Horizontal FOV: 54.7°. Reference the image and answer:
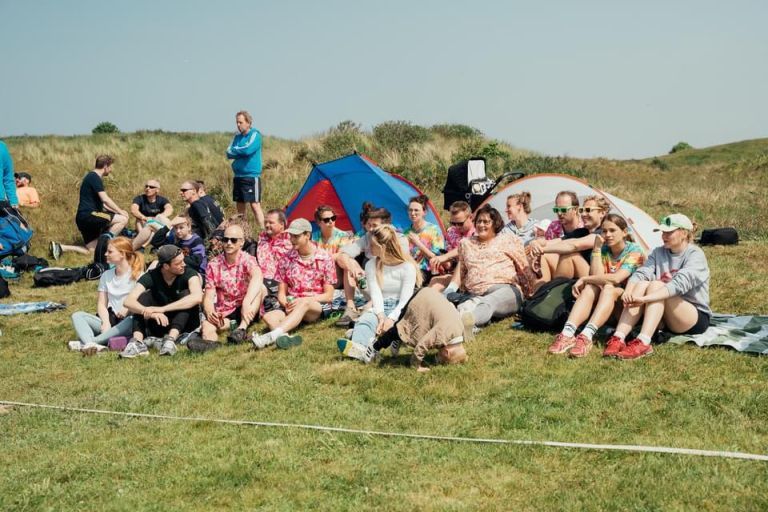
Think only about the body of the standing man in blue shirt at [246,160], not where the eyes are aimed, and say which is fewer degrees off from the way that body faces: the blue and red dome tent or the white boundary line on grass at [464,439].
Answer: the white boundary line on grass

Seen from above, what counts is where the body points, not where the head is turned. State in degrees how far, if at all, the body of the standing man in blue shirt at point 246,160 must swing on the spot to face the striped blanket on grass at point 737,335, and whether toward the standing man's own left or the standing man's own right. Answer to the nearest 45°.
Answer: approximately 90° to the standing man's own left

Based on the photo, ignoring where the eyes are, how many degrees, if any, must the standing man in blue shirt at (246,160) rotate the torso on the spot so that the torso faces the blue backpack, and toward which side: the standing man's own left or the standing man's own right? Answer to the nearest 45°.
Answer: approximately 45° to the standing man's own right

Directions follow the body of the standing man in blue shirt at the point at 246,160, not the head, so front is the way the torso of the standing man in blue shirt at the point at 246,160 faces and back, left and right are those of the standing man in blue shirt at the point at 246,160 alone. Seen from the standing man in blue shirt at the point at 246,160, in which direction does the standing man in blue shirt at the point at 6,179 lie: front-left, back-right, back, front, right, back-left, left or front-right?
front-right

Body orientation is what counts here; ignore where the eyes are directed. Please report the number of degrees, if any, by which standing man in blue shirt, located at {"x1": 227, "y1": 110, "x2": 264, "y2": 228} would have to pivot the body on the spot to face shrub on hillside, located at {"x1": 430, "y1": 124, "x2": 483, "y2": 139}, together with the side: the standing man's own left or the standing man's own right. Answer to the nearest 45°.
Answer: approximately 180°

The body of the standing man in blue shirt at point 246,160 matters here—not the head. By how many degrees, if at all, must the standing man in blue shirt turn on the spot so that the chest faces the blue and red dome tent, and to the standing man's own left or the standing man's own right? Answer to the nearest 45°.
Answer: approximately 135° to the standing man's own left

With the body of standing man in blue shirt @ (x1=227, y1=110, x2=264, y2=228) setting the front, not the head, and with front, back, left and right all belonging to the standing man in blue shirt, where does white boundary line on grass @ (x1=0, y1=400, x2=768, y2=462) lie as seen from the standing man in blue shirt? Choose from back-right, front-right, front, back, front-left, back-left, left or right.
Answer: front-left

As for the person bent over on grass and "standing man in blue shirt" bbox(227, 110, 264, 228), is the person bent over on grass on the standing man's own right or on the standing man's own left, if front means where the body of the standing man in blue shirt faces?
on the standing man's own left

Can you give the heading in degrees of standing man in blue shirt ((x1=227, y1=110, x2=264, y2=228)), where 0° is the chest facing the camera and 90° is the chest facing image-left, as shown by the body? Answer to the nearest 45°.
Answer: approximately 45°

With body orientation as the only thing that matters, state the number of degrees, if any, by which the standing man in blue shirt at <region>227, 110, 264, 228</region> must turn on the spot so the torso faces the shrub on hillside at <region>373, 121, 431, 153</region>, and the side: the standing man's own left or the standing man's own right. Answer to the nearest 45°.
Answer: approximately 180°

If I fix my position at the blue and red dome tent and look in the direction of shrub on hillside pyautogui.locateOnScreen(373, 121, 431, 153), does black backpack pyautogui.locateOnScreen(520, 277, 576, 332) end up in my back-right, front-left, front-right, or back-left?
back-right
